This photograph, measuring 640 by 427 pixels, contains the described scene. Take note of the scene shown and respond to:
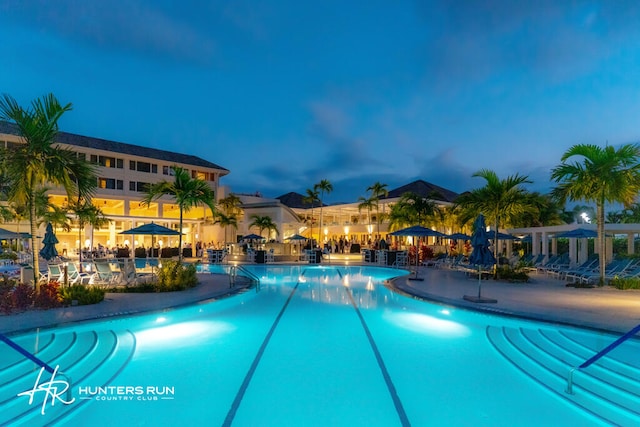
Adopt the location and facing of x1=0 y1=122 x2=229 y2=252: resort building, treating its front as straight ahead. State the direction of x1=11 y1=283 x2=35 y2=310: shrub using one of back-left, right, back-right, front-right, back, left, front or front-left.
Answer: front-right

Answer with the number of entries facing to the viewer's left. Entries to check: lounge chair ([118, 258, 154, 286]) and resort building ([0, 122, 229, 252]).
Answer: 0

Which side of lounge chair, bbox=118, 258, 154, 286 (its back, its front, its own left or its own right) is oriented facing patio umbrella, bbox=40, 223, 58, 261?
back

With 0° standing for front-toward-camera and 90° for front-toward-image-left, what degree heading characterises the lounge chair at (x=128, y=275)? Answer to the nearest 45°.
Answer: approximately 270°

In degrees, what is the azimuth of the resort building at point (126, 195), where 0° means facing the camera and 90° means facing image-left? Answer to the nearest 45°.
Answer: approximately 315°

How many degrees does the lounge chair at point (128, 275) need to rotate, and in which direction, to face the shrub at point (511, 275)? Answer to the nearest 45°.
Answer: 0° — it already faces it

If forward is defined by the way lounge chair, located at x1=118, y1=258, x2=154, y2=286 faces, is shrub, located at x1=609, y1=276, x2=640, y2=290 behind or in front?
in front

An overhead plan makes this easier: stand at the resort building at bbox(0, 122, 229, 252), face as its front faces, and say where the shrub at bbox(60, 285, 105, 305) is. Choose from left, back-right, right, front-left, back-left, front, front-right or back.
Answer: front-right

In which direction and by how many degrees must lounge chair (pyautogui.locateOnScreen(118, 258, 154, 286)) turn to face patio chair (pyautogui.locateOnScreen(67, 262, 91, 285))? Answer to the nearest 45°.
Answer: approximately 180°

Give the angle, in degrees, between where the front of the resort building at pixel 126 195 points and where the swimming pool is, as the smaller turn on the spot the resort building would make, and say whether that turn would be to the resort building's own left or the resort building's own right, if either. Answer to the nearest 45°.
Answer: approximately 45° to the resort building's own right
